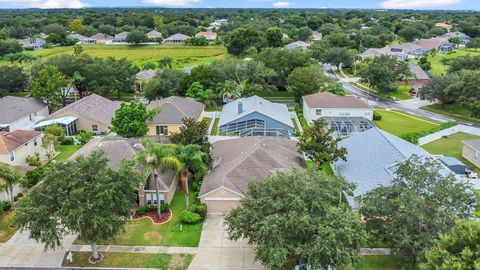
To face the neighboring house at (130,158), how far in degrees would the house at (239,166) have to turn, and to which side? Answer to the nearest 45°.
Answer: approximately 90° to its right

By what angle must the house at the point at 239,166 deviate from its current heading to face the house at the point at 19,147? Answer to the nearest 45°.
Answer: approximately 90° to its right

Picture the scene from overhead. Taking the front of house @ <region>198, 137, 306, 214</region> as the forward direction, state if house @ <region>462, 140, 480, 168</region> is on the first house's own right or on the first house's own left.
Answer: on the first house's own left

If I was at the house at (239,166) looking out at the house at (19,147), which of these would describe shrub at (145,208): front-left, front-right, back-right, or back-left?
front-left

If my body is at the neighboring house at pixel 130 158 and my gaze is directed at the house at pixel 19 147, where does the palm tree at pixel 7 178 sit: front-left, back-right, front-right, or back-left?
front-left

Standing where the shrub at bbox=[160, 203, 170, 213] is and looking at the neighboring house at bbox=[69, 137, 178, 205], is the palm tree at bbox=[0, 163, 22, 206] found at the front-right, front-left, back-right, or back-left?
front-left

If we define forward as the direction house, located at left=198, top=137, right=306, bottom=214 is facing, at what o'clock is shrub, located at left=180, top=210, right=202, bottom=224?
The shrub is roughly at 1 o'clock from the house.

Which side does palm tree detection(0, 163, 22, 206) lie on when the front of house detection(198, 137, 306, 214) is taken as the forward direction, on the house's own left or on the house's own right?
on the house's own right

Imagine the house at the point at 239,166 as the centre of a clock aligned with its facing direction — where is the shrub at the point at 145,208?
The shrub is roughly at 2 o'clock from the house.

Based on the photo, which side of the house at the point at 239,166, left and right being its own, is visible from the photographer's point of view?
front

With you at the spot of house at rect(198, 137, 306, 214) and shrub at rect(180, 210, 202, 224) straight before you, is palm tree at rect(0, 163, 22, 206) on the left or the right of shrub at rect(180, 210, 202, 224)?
right

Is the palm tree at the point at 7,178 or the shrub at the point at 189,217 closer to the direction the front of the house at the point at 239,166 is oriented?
the shrub

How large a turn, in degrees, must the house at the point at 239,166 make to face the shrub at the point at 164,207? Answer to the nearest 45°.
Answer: approximately 45° to its right

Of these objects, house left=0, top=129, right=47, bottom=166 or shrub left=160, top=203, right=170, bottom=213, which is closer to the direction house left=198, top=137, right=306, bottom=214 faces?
the shrub

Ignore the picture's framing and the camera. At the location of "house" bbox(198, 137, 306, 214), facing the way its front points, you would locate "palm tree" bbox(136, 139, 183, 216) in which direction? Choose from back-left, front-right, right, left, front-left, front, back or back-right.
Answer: front-right
